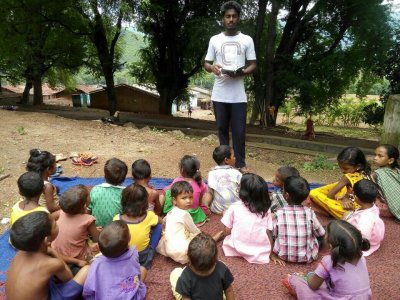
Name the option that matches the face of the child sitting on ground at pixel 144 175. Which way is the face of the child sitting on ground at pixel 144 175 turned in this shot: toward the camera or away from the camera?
away from the camera

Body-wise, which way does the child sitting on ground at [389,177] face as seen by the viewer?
to the viewer's left

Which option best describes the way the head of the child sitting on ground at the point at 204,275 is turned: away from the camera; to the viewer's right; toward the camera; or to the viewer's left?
away from the camera

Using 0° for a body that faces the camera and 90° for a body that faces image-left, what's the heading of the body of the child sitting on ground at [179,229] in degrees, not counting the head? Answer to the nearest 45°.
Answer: approximately 225°

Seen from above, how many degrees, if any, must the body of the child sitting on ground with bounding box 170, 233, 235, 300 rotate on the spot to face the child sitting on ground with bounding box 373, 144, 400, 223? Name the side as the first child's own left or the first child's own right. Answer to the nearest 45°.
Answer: approximately 45° to the first child's own right

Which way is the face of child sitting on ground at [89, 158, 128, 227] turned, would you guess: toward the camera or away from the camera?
away from the camera

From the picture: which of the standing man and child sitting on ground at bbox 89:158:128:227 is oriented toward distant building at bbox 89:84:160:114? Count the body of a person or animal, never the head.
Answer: the child sitting on ground

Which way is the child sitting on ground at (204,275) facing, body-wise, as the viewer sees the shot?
away from the camera

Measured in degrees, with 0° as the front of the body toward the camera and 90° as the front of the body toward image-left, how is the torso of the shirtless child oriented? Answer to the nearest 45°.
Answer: approximately 225°

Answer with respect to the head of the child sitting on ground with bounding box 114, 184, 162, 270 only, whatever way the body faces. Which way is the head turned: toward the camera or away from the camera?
away from the camera

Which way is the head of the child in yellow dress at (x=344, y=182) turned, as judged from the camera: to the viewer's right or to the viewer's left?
to the viewer's left

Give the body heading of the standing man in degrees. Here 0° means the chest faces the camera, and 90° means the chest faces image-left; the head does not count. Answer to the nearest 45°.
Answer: approximately 0°

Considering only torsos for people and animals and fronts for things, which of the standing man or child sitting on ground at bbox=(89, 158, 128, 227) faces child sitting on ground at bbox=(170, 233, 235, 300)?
the standing man
